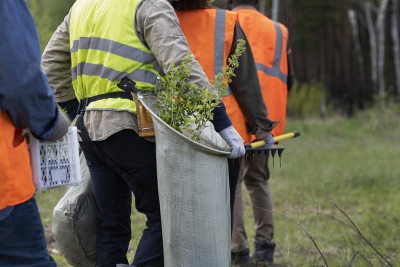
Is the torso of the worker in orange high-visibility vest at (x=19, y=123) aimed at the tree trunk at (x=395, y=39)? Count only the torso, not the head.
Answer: yes

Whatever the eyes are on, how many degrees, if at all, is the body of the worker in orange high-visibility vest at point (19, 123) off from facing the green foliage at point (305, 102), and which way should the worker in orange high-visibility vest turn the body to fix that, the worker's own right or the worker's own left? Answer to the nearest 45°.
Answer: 0° — they already face it

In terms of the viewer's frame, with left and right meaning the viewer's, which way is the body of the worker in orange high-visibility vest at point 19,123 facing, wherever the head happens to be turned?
facing away from the viewer and to the right of the viewer

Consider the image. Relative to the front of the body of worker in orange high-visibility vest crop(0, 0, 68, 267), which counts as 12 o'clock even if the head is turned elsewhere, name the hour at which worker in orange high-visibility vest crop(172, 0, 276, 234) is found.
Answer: worker in orange high-visibility vest crop(172, 0, 276, 234) is roughly at 12 o'clock from worker in orange high-visibility vest crop(0, 0, 68, 267).

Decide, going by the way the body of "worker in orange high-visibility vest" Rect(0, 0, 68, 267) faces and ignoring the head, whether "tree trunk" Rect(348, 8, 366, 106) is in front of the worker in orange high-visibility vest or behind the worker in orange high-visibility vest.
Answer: in front

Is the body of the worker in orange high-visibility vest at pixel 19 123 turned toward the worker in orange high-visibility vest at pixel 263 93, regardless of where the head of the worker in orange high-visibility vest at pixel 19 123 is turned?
yes

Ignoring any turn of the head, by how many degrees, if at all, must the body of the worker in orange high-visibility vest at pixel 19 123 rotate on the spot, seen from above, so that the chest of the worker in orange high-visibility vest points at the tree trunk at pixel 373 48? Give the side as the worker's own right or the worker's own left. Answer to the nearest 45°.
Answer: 0° — they already face it
